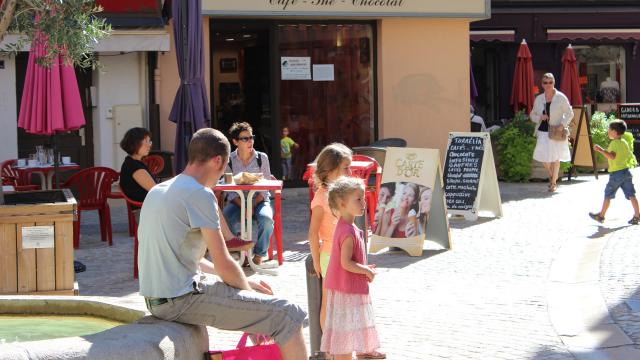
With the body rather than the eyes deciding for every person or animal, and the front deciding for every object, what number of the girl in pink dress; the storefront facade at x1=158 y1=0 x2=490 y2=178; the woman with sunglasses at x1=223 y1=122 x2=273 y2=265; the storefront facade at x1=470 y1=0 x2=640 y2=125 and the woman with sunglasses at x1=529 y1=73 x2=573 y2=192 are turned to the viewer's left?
0

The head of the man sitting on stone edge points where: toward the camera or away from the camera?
away from the camera

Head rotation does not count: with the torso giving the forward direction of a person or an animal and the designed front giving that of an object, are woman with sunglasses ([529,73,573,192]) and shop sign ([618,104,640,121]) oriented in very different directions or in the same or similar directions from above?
same or similar directions

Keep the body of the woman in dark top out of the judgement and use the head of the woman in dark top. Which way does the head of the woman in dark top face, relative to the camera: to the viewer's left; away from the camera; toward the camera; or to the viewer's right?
to the viewer's right

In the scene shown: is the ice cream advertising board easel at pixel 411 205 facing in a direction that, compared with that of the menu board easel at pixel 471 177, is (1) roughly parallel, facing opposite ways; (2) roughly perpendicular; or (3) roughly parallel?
roughly parallel

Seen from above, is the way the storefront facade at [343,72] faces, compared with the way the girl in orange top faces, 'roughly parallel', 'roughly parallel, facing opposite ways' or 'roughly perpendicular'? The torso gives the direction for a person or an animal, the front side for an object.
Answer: roughly perpendicular

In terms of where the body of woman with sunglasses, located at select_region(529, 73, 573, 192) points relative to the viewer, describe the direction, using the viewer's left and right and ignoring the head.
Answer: facing the viewer

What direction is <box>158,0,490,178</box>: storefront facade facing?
toward the camera

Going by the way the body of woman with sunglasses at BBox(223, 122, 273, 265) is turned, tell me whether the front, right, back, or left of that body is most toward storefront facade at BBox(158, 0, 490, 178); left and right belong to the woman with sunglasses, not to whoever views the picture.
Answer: back

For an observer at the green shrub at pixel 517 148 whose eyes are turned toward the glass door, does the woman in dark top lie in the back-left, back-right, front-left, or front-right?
front-left

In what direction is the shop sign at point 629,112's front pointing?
toward the camera

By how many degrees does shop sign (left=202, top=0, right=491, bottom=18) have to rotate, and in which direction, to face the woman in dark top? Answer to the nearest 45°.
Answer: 0° — it already faces them

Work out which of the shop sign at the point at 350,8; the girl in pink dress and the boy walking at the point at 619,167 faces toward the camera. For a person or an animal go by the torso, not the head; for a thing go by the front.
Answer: the shop sign
